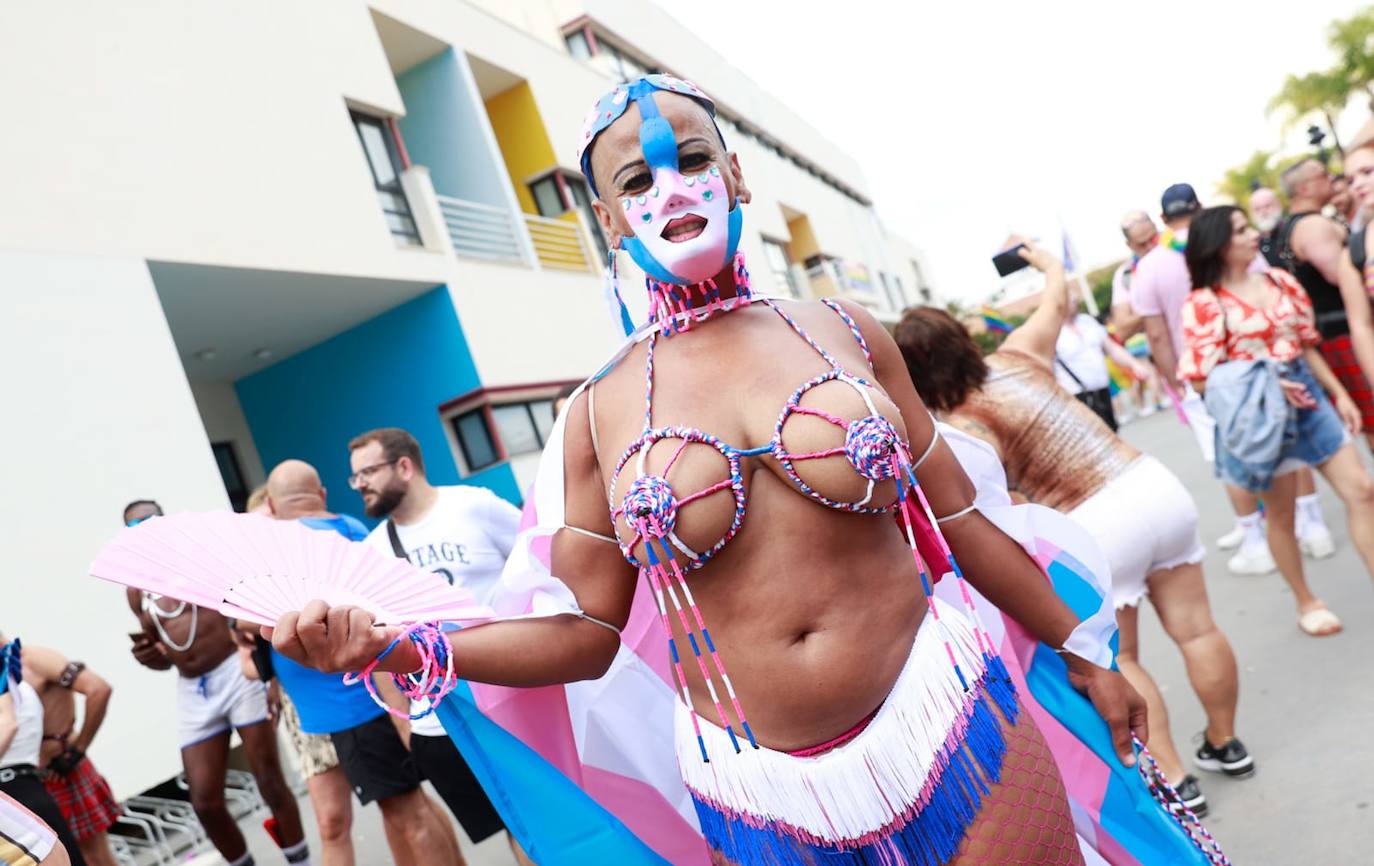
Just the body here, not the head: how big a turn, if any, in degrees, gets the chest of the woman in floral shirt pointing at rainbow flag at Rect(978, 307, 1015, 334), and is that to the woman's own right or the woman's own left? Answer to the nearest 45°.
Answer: approximately 135° to the woman's own right

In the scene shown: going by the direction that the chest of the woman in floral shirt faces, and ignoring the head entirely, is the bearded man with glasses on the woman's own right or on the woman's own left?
on the woman's own right

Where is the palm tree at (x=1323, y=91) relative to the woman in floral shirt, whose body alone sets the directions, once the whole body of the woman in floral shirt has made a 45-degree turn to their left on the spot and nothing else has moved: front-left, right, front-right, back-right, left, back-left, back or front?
left

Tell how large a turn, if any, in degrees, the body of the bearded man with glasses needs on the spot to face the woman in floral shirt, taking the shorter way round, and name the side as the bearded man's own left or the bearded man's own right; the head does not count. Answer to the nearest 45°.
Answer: approximately 135° to the bearded man's own left

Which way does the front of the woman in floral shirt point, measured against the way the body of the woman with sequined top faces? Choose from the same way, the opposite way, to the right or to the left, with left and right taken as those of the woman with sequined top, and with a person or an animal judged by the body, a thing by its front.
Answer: the opposite way

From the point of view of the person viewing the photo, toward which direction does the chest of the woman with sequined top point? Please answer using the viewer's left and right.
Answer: facing away from the viewer and to the left of the viewer

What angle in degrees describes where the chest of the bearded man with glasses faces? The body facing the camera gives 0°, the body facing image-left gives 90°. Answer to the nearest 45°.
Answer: approximately 45°

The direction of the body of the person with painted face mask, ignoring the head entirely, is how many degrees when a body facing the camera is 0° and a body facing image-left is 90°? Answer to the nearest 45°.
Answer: approximately 0°

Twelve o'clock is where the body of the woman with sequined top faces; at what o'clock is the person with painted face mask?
The person with painted face mask is roughly at 8 o'clock from the woman with sequined top.

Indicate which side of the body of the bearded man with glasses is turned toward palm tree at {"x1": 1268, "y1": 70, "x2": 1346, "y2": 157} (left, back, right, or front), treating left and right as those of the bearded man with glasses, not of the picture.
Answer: back

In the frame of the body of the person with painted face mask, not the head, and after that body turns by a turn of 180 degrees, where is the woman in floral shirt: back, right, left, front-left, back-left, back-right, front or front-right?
front-right

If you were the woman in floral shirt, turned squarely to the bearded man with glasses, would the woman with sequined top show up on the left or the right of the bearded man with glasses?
left

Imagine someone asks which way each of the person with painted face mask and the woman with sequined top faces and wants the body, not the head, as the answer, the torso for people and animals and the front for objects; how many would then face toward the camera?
1

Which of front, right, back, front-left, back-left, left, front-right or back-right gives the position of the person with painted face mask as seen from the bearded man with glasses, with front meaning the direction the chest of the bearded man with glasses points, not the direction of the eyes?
front-left
